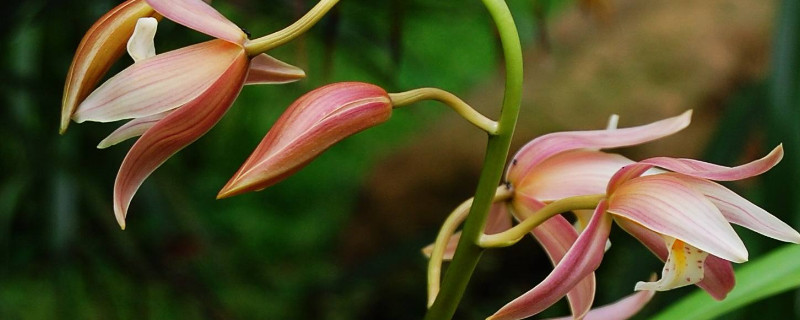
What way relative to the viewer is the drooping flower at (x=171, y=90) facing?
to the viewer's left
